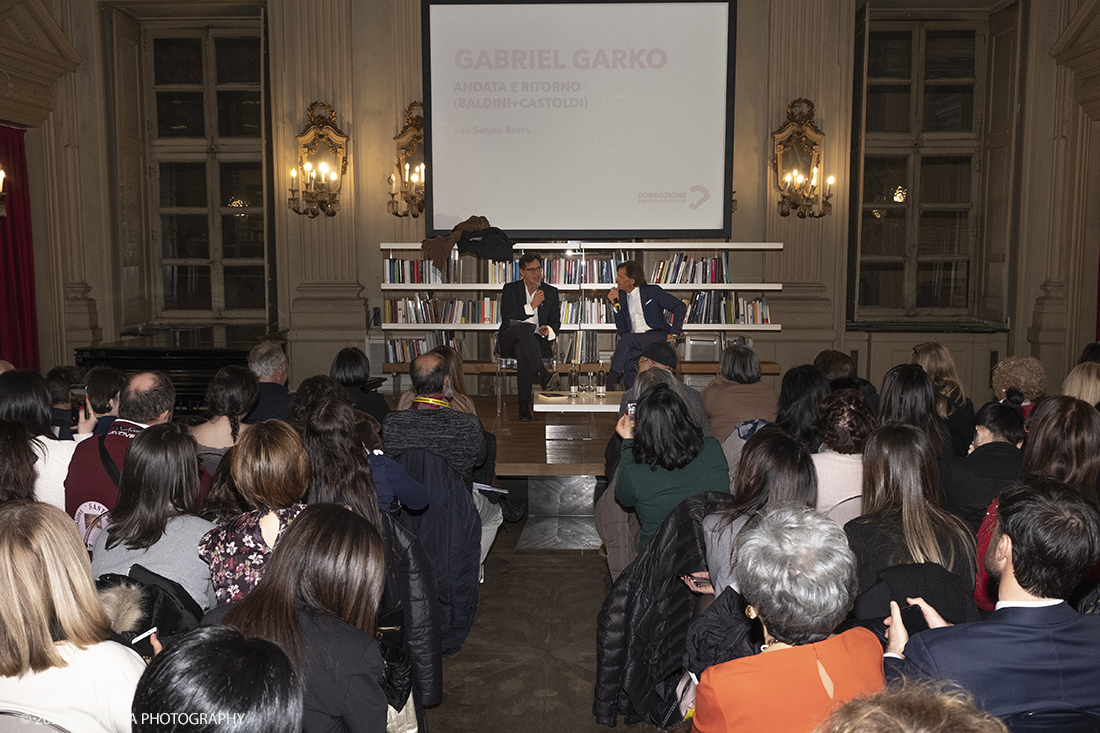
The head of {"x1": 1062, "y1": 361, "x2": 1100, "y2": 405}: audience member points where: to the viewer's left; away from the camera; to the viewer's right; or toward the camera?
away from the camera

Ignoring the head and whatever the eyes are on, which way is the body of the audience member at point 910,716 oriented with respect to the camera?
away from the camera

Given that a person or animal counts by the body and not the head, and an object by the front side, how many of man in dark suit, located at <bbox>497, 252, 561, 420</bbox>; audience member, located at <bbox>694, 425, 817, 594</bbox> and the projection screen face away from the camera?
1

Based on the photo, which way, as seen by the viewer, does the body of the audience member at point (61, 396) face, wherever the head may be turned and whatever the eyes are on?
away from the camera

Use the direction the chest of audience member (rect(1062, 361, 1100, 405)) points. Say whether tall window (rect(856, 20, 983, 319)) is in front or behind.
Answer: in front

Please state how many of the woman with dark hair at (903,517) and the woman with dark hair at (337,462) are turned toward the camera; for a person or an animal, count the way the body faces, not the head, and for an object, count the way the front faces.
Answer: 0

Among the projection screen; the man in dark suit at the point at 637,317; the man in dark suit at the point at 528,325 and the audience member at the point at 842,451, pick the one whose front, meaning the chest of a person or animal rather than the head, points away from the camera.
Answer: the audience member

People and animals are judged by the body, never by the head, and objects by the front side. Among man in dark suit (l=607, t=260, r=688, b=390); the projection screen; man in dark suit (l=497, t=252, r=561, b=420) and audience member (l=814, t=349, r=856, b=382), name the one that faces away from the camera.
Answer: the audience member

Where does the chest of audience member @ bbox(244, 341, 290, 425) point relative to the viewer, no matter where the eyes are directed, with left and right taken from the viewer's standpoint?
facing away from the viewer and to the right of the viewer

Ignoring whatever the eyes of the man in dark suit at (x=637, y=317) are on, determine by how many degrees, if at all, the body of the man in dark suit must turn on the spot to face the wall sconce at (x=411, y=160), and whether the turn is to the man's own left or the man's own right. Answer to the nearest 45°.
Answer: approximately 90° to the man's own right

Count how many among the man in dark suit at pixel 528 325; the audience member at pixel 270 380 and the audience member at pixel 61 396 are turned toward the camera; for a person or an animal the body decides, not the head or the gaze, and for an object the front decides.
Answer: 1

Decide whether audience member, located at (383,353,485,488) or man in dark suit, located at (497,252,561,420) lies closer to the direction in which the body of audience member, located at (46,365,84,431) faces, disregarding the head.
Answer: the man in dark suit

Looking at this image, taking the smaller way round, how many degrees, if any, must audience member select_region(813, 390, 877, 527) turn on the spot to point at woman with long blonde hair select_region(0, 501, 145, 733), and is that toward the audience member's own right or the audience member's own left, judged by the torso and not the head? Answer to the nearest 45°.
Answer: approximately 135° to the audience member's own left

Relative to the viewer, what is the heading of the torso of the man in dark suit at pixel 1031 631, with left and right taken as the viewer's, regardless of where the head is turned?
facing away from the viewer and to the left of the viewer

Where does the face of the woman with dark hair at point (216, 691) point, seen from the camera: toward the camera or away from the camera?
away from the camera

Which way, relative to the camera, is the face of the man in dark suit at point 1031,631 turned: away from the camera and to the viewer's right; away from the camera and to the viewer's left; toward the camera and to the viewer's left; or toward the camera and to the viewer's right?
away from the camera and to the viewer's left

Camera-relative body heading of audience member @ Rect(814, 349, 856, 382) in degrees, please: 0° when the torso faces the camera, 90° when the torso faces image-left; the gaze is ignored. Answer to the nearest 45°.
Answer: approximately 180°

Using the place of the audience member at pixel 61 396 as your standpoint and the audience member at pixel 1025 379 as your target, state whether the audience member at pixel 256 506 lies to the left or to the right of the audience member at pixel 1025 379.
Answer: right
